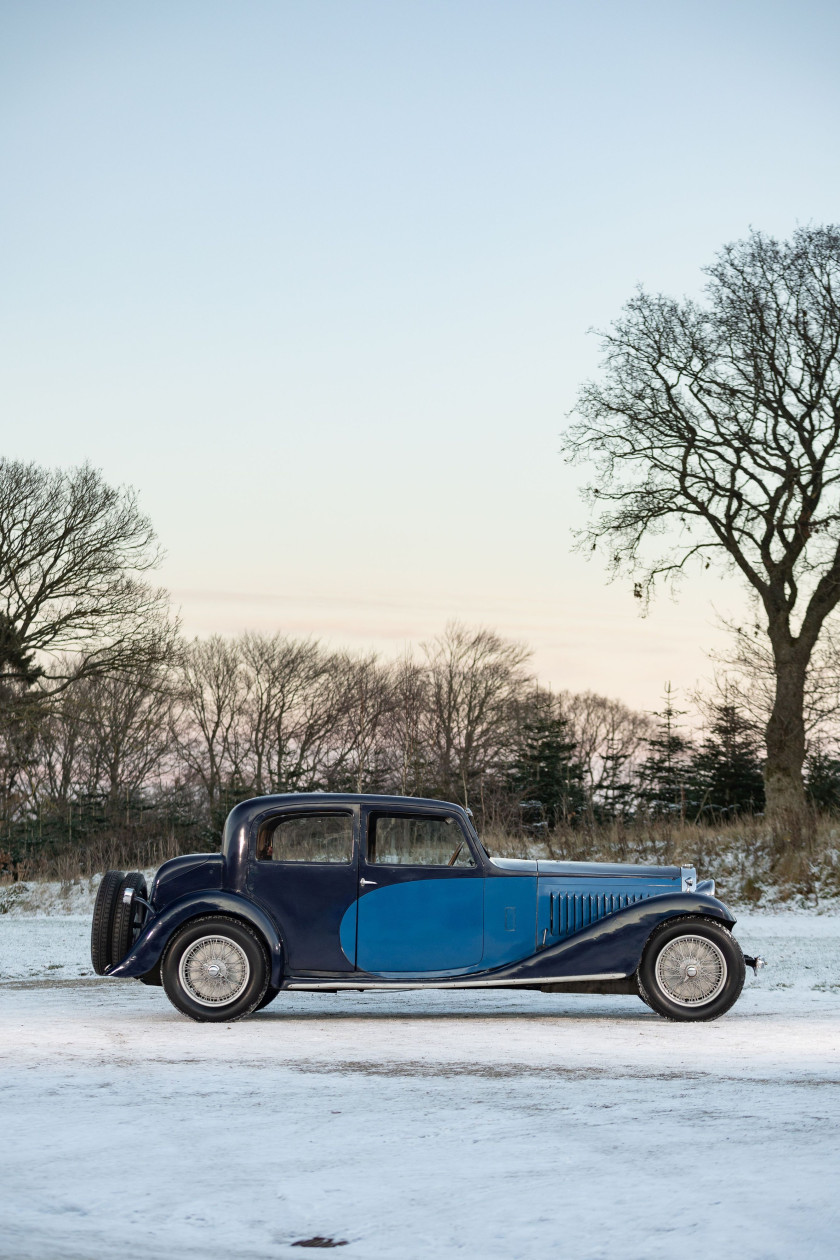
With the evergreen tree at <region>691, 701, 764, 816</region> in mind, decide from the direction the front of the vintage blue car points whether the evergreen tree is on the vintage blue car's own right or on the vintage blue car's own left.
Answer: on the vintage blue car's own left

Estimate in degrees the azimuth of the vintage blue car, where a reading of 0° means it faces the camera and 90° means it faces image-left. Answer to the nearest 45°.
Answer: approximately 270°
